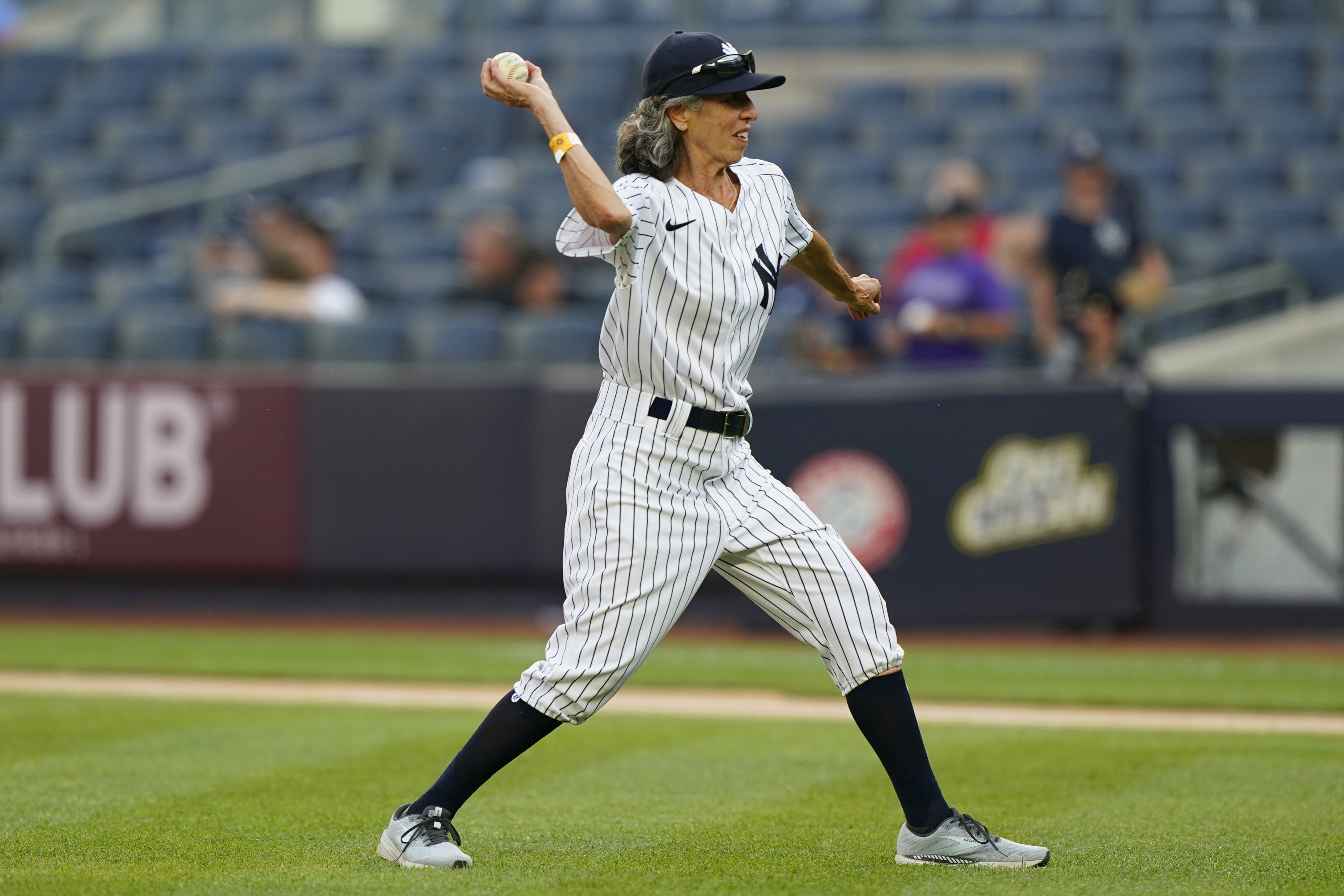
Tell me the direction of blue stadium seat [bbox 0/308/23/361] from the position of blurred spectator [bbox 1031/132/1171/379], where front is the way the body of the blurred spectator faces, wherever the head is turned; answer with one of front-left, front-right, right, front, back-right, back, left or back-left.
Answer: right

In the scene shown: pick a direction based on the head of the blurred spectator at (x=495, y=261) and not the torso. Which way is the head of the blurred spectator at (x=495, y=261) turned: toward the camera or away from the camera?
toward the camera

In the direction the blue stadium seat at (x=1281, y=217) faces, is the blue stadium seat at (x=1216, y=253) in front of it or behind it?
in front

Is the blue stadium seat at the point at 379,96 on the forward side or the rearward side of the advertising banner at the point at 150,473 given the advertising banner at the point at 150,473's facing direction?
on the rearward side

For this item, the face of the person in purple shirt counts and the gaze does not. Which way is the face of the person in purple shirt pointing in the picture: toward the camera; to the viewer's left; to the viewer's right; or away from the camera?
toward the camera

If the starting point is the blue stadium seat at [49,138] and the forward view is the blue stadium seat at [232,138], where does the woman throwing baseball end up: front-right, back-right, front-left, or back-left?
front-right

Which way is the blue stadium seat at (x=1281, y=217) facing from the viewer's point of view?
toward the camera

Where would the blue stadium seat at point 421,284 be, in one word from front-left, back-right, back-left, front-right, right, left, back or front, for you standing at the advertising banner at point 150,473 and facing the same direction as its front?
back-left

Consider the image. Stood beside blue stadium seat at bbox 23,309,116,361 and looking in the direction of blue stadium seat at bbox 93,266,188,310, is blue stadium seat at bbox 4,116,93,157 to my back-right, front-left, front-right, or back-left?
front-left

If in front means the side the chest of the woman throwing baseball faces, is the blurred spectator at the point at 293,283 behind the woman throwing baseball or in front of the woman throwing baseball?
behind

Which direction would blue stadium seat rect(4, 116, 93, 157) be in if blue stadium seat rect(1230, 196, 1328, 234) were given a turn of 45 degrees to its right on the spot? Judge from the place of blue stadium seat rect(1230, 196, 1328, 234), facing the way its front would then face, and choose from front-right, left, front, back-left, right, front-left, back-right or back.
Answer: front-right

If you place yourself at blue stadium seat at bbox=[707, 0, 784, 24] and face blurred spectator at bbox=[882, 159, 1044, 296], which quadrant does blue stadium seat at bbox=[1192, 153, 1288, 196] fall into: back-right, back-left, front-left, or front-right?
front-left

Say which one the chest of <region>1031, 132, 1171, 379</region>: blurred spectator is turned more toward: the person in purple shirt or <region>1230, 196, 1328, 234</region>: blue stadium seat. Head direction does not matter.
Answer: the person in purple shirt
